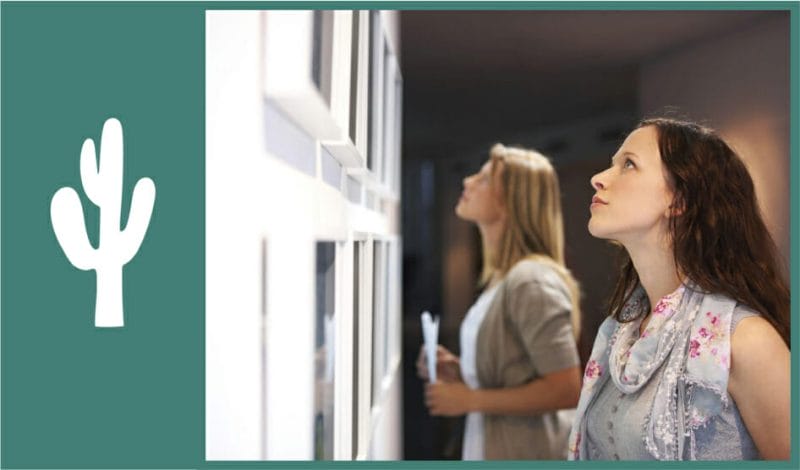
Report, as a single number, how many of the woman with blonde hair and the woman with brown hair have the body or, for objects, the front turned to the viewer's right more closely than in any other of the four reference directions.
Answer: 0

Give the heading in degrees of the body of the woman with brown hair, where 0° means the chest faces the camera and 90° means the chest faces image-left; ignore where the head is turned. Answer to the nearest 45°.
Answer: approximately 45°

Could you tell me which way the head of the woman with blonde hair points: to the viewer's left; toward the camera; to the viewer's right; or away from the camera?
to the viewer's left

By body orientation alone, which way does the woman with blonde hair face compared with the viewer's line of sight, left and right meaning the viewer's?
facing to the left of the viewer
